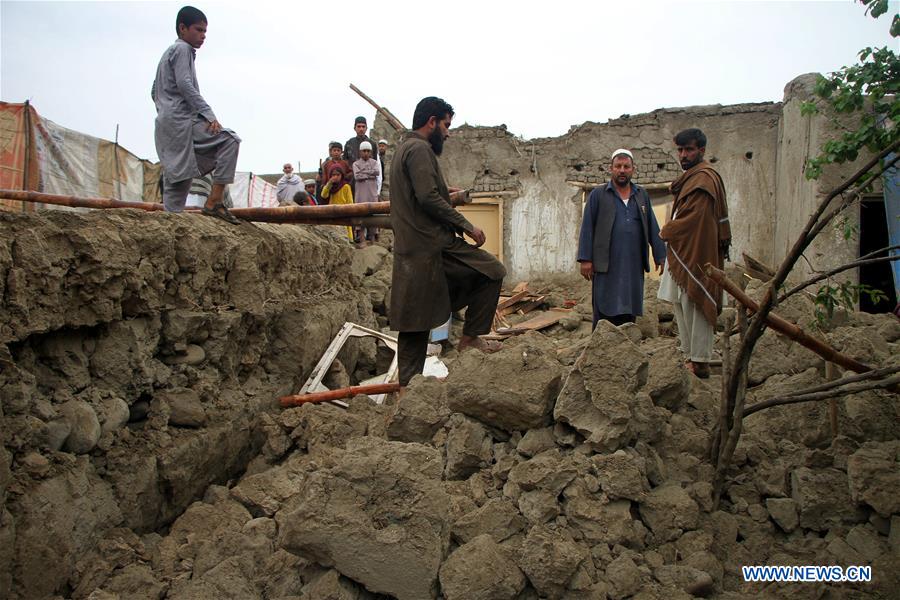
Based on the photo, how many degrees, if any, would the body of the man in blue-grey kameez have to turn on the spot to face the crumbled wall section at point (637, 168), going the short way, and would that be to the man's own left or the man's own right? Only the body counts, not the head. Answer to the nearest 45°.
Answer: approximately 180°

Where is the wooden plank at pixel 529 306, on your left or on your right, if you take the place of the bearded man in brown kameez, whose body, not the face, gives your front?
on your left

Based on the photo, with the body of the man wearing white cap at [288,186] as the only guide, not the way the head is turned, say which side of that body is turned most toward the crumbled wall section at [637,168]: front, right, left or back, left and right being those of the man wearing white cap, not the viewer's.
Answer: left

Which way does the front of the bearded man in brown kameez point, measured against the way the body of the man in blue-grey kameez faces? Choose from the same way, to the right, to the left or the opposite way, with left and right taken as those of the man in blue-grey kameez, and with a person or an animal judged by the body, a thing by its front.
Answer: to the left

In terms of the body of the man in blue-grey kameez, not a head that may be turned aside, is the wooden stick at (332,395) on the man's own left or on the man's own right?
on the man's own right

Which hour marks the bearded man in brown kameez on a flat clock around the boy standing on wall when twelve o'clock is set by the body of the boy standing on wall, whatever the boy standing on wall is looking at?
The bearded man in brown kameez is roughly at 1 o'clock from the boy standing on wall.

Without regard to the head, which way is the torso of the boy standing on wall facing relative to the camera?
to the viewer's right

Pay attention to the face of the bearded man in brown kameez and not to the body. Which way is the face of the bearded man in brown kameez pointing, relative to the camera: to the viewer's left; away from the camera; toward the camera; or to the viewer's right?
to the viewer's right

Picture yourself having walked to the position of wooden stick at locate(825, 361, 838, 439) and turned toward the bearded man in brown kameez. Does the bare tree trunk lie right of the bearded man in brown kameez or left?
left

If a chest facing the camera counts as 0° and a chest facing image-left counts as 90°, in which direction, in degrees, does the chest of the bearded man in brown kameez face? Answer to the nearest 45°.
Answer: approximately 270°

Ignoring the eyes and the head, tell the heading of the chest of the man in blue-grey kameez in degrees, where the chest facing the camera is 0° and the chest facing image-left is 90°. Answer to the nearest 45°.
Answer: approximately 0°

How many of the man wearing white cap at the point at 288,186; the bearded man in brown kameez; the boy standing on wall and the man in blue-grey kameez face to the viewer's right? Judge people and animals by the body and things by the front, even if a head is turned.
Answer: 2
